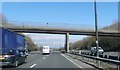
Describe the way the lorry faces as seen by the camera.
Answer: facing away from the viewer and to the right of the viewer
